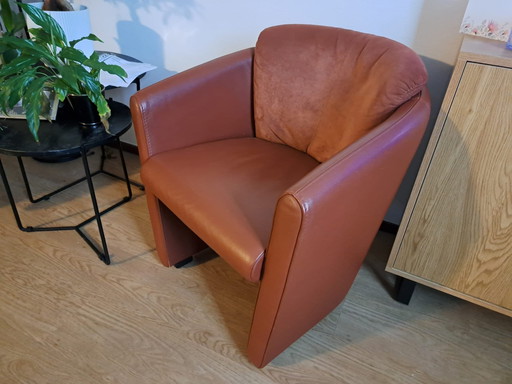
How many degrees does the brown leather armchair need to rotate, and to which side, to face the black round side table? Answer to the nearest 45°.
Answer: approximately 45° to its right

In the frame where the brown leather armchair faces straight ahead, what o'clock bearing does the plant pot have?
The plant pot is roughly at 2 o'clock from the brown leather armchair.

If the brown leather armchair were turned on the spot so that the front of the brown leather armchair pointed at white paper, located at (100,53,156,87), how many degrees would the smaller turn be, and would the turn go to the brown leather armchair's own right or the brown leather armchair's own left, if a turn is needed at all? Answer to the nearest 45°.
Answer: approximately 90° to the brown leather armchair's own right

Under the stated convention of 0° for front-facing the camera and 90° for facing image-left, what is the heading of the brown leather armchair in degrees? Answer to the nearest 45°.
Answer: approximately 45°
